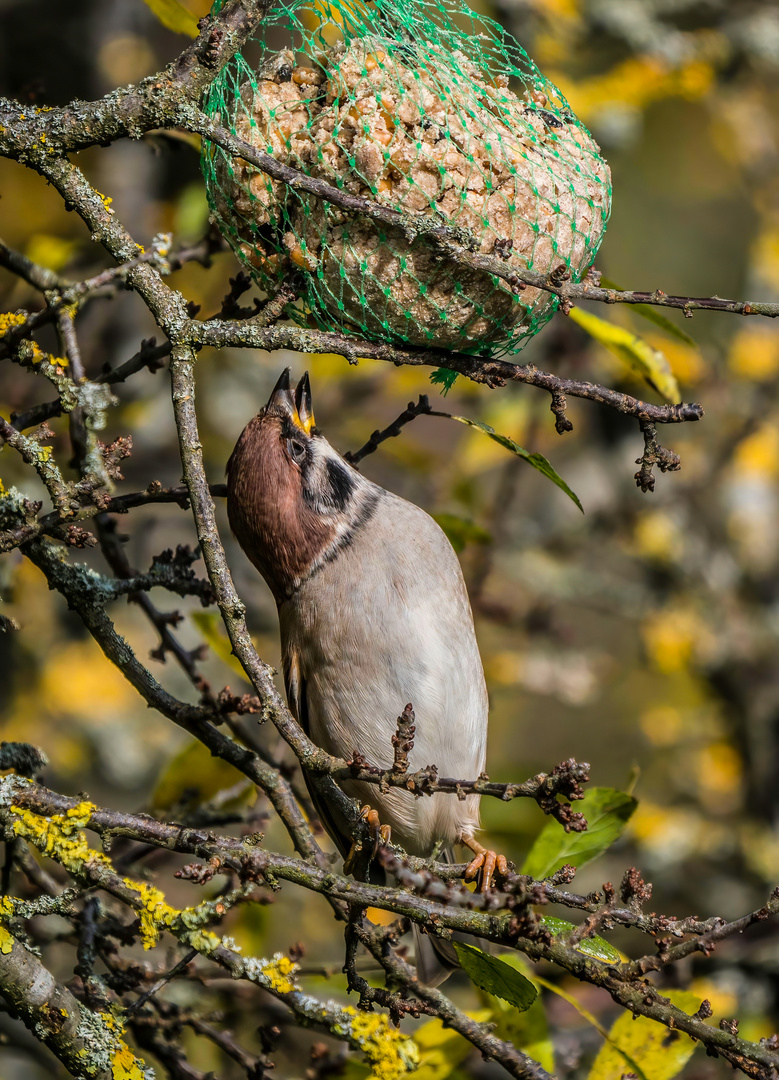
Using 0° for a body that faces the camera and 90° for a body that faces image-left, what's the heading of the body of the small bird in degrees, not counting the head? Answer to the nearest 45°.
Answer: approximately 315°

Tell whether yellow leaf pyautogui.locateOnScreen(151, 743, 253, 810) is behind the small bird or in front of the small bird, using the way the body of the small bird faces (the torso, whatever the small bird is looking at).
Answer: behind

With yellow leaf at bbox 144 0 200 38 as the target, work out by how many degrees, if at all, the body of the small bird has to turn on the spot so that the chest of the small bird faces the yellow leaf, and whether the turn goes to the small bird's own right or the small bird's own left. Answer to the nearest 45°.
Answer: approximately 90° to the small bird's own right

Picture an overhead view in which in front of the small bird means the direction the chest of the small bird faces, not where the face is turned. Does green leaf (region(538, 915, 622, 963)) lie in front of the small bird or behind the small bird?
in front
